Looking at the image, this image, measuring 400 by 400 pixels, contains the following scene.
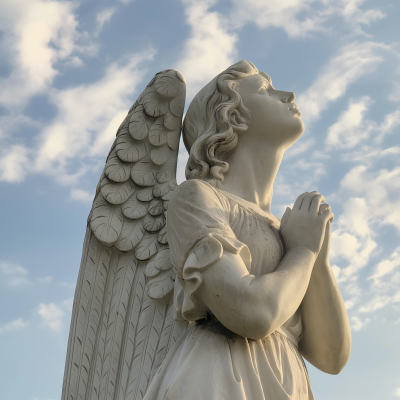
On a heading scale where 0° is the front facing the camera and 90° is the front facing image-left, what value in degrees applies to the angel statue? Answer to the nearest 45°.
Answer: approximately 315°
